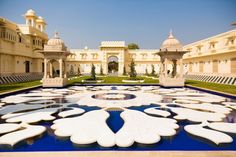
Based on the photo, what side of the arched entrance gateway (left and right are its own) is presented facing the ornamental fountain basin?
front

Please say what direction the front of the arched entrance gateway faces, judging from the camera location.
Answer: facing the viewer
